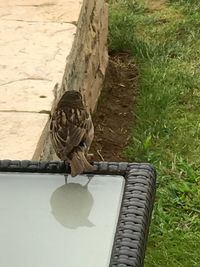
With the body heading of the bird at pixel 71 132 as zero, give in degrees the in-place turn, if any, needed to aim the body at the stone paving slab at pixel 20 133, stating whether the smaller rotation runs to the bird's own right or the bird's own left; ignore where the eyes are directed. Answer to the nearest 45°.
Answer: approximately 45° to the bird's own left

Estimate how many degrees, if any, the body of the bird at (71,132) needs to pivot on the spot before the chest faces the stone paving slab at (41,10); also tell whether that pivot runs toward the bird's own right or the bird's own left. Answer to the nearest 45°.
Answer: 0° — it already faces it

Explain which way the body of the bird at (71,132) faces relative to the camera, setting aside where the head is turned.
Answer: away from the camera
